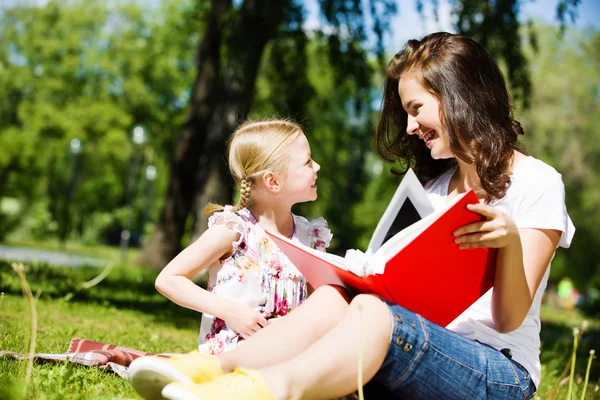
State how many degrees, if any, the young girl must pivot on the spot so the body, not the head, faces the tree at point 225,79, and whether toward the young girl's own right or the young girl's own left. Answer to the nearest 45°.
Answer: approximately 135° to the young girl's own left

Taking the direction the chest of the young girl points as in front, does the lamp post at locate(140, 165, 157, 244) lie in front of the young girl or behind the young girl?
behind

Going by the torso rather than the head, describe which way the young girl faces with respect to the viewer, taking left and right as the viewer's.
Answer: facing the viewer and to the right of the viewer

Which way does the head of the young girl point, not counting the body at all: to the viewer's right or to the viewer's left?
to the viewer's right
